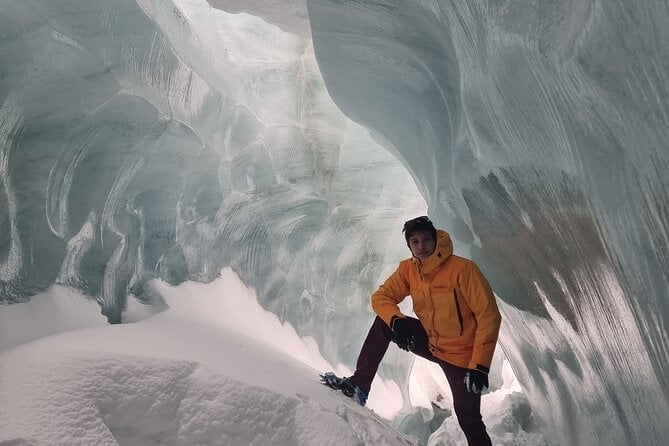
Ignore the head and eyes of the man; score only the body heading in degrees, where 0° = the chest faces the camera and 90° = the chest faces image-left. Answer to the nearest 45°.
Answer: approximately 45°
